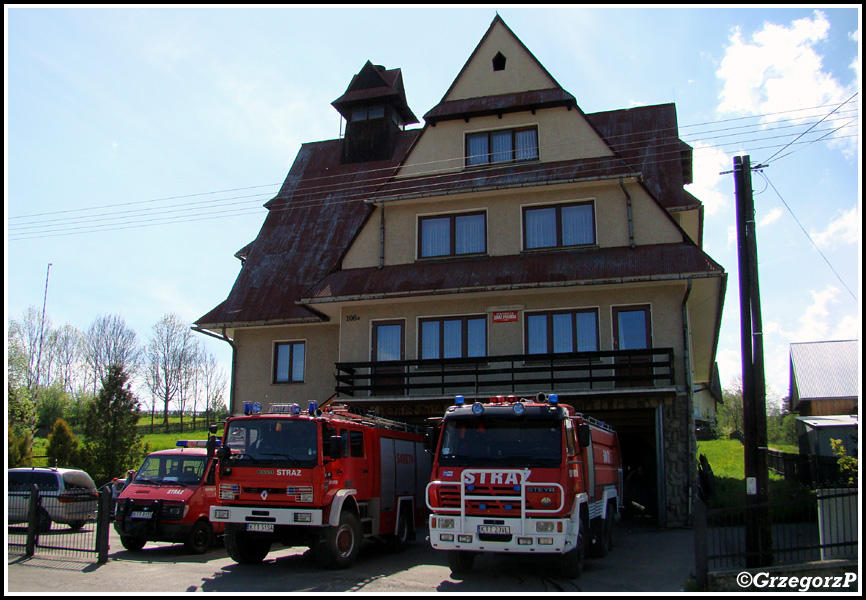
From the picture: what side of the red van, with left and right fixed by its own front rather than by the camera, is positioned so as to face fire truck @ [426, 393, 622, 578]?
left

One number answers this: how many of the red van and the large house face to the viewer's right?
0

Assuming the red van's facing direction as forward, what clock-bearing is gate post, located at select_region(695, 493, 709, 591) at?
The gate post is roughly at 9 o'clock from the red van.

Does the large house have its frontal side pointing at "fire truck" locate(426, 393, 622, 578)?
yes

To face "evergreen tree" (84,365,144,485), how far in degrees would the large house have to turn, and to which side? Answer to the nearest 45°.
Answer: approximately 135° to its right

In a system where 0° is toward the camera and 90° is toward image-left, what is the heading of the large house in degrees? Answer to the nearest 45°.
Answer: approximately 0°

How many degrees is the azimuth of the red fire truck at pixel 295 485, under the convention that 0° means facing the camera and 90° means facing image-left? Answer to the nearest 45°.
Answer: approximately 45°

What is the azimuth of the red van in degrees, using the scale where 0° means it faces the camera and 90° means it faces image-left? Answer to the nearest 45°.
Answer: approximately 45°

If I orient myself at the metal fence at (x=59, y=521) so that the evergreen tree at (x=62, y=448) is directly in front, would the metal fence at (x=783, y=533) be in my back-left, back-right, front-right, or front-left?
back-right

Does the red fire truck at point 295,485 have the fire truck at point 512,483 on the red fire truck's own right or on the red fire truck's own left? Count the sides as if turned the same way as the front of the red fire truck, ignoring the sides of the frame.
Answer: on the red fire truck's own left

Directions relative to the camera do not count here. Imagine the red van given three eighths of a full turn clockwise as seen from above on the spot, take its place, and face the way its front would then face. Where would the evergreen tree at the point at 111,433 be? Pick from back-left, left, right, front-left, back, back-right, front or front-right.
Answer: front

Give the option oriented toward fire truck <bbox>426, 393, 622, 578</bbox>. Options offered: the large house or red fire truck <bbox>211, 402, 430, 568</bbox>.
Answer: the large house
